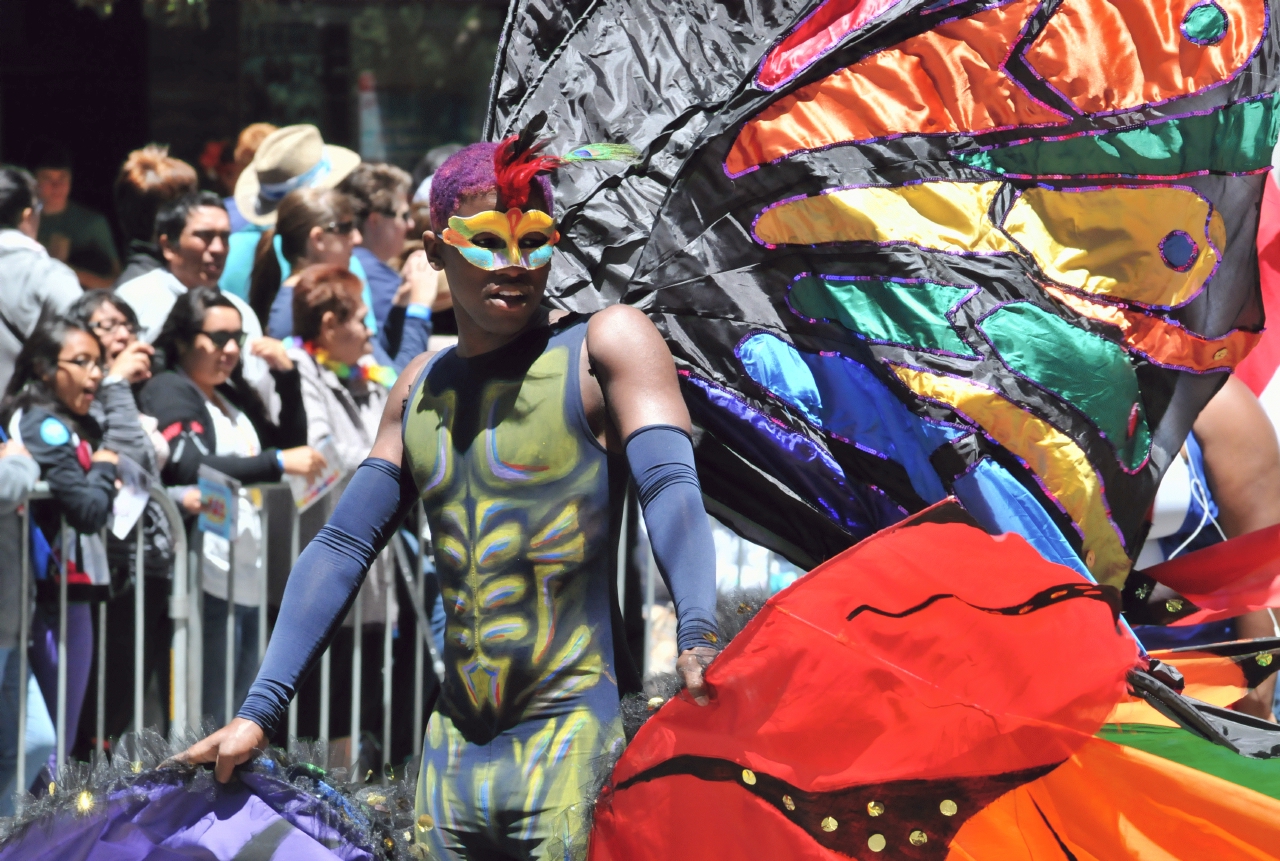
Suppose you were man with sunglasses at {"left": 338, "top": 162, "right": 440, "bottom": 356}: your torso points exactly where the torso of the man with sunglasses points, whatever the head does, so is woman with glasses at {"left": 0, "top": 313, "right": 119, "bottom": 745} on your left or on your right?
on your right

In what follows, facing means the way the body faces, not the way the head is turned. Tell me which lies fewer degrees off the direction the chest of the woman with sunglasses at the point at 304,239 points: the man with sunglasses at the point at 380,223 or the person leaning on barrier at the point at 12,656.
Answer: the man with sunglasses

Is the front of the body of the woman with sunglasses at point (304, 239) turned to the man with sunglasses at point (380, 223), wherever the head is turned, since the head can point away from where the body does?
no

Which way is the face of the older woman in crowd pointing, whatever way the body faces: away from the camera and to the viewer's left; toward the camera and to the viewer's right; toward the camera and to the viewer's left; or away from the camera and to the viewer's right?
toward the camera and to the viewer's right

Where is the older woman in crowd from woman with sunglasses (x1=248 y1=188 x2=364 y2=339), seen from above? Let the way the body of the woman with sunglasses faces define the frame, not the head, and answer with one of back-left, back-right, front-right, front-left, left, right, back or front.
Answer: right

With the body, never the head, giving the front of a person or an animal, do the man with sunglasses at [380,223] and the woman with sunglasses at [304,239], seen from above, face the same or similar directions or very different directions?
same or similar directions

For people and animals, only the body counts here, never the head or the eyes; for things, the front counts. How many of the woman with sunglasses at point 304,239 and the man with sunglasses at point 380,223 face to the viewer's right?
2

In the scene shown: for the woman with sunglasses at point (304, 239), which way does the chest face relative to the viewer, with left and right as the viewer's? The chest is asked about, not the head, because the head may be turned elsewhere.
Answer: facing to the right of the viewer

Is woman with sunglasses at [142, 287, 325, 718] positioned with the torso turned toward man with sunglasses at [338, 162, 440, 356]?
no

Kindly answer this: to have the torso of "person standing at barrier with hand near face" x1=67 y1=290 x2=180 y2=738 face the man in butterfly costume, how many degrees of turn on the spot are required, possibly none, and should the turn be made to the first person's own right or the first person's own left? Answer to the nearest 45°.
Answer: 0° — they already face them

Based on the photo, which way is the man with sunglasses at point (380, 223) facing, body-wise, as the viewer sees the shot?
to the viewer's right

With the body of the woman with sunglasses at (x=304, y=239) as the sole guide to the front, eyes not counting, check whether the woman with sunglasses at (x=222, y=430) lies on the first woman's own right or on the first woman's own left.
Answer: on the first woman's own right

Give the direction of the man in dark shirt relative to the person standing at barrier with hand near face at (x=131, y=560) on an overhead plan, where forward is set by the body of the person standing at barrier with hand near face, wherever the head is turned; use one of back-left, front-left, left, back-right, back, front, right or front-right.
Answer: back-left

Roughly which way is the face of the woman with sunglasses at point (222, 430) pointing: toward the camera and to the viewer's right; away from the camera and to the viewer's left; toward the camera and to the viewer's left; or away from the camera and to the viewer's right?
toward the camera and to the viewer's right

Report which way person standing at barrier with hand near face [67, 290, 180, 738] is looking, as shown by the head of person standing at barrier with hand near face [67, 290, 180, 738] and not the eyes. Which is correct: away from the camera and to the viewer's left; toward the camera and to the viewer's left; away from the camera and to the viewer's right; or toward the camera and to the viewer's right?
toward the camera and to the viewer's right

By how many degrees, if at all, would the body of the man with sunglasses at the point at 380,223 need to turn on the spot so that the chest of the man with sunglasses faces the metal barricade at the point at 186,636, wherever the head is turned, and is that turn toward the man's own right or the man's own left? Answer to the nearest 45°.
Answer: approximately 90° to the man's own right

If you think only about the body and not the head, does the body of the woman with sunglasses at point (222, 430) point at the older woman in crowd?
no
